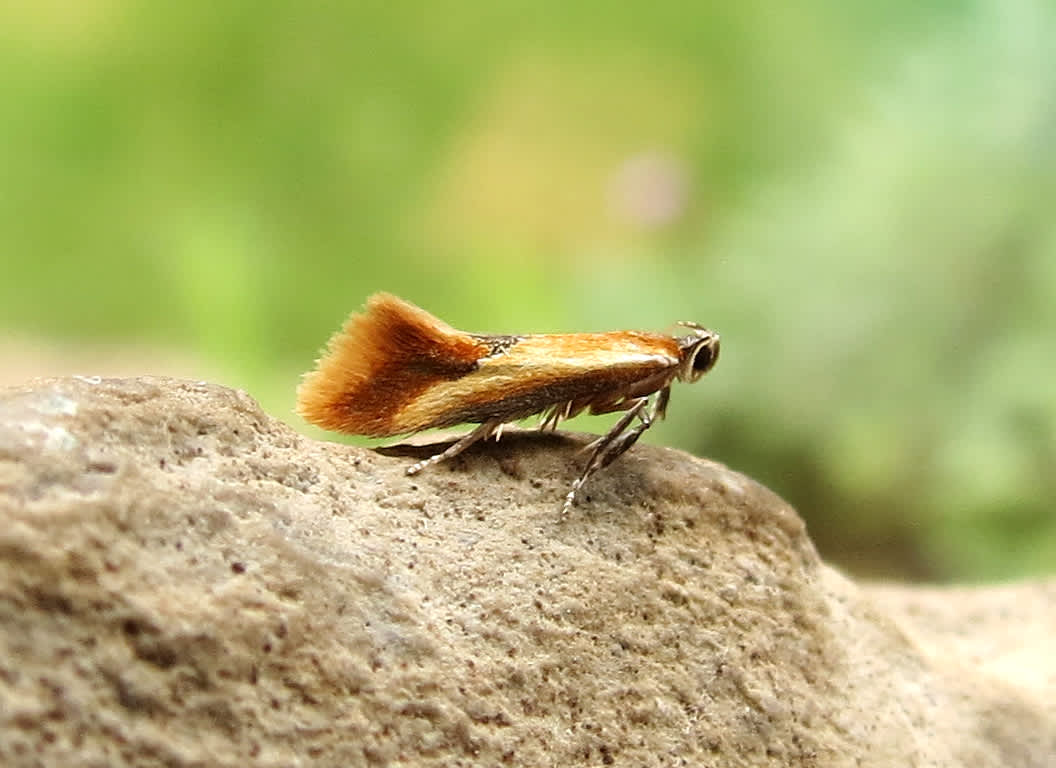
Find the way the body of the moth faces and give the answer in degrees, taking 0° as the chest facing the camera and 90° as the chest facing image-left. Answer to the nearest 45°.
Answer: approximately 270°
